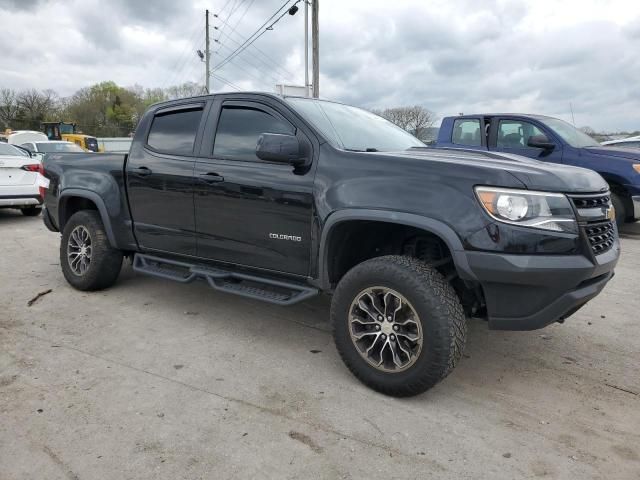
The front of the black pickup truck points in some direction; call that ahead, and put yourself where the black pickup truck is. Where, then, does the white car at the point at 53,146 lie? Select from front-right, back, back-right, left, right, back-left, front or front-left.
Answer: back

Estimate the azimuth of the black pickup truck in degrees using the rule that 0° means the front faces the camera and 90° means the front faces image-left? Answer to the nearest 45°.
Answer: approximately 315°

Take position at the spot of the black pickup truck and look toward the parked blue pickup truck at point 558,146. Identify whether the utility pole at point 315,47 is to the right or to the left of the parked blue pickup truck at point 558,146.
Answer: left

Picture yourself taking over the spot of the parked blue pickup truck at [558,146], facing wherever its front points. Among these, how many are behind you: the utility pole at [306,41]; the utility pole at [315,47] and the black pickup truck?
2

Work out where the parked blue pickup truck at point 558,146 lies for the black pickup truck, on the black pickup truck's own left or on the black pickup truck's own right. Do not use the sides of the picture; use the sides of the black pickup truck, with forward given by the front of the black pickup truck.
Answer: on the black pickup truck's own left

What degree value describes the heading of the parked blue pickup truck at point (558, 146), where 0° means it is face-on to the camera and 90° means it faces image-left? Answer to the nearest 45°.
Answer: approximately 315°

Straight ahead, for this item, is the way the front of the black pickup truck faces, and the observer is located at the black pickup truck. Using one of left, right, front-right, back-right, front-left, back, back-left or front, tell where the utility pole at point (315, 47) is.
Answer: back-left

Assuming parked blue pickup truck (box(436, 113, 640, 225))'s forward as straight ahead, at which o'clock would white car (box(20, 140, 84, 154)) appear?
The white car is roughly at 5 o'clock from the parked blue pickup truck.

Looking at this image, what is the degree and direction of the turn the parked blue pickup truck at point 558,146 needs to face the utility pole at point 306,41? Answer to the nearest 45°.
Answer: approximately 180°
